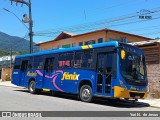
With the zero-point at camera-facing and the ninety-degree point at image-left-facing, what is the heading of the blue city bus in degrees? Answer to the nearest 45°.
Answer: approximately 315°
